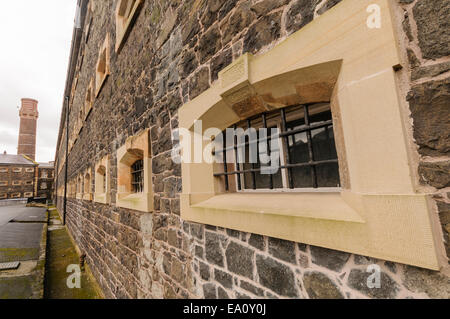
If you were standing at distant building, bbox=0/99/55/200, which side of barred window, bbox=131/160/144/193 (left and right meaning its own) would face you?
right

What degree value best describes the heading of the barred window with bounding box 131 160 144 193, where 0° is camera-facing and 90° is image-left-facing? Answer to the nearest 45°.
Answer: approximately 45°

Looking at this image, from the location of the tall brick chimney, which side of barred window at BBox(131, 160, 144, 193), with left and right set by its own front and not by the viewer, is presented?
right
